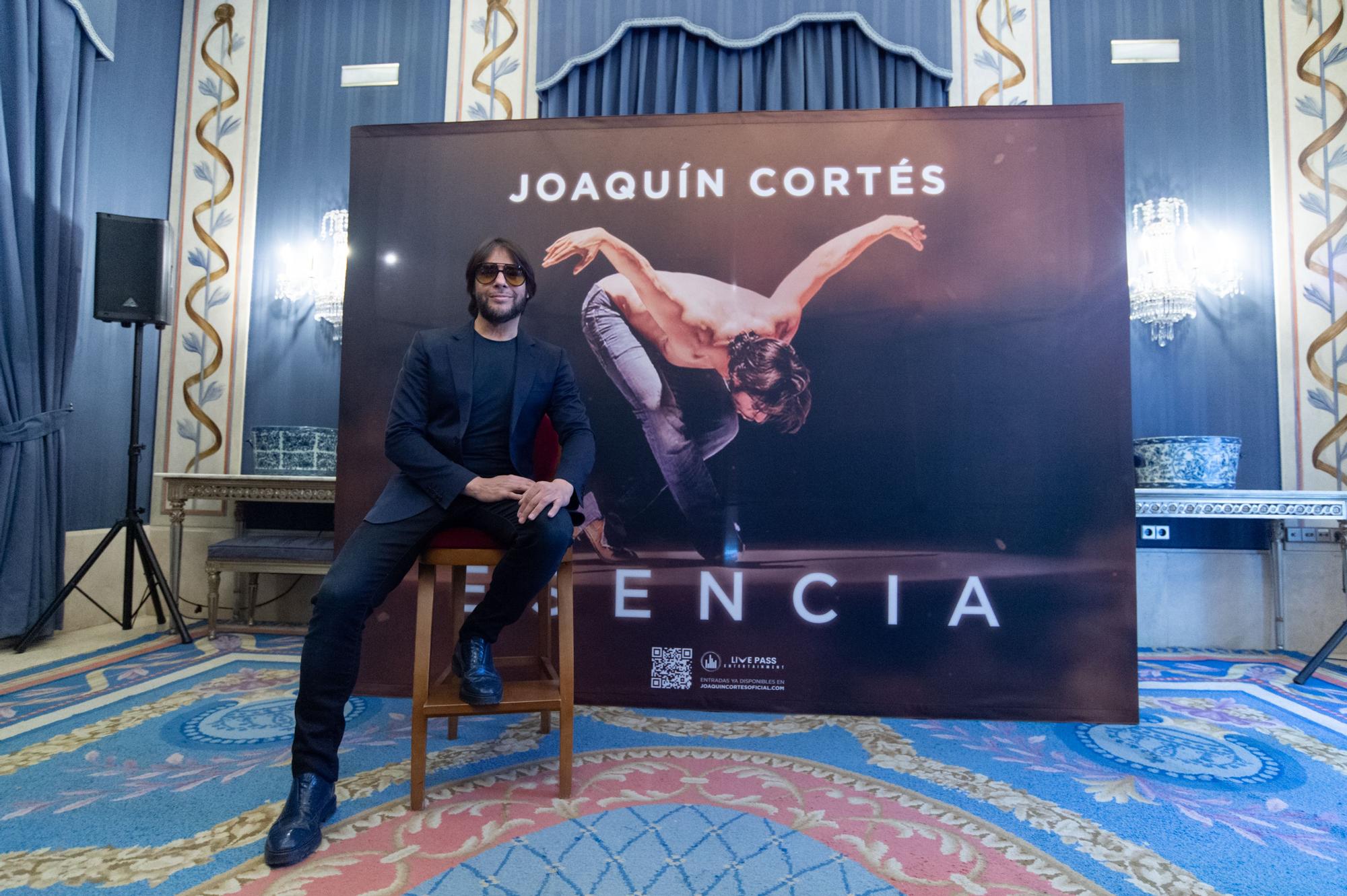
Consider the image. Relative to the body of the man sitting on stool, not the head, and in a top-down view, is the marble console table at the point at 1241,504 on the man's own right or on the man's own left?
on the man's own left

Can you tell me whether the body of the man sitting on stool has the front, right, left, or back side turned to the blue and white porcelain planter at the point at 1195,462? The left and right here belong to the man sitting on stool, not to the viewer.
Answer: left

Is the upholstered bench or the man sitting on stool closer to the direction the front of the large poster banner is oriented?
the man sitting on stool

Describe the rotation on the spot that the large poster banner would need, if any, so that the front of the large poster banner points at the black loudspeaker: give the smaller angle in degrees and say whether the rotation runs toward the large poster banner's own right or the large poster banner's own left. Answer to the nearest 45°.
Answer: approximately 90° to the large poster banner's own right

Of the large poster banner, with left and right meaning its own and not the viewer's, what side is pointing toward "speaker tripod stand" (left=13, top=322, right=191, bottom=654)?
right

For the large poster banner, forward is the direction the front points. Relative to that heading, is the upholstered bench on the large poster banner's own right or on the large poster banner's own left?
on the large poster banner's own right

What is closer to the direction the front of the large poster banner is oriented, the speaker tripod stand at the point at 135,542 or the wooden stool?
the wooden stool

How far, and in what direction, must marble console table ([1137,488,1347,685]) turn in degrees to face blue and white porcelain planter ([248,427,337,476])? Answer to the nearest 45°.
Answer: approximately 45° to its right

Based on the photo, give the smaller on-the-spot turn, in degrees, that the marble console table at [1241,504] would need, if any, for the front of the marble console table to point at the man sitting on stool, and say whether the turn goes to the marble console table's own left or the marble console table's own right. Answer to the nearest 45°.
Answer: approximately 45° to the marble console table's own right

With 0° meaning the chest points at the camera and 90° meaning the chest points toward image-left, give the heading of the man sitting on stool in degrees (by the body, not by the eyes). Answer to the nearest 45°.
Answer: approximately 0°
